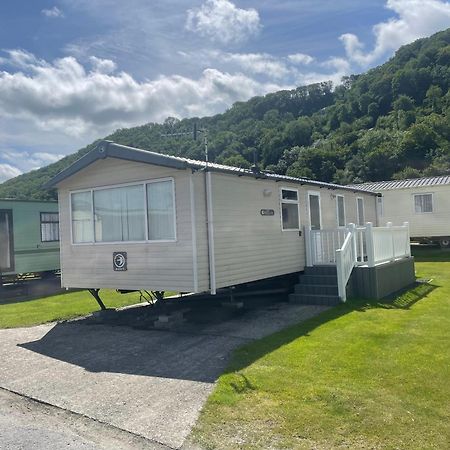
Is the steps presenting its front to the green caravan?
no

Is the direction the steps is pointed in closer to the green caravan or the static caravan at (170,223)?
the static caravan

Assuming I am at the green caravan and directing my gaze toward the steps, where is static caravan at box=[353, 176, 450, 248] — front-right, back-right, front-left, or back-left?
front-left

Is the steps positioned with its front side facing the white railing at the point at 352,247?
no

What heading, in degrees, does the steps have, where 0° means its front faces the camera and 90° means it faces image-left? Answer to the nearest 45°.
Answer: approximately 0°

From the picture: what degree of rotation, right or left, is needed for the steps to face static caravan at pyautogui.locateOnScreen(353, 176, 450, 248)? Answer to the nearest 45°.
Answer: approximately 135° to its left

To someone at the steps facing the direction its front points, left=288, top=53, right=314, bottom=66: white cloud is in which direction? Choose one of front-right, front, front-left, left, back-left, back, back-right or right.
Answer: back
